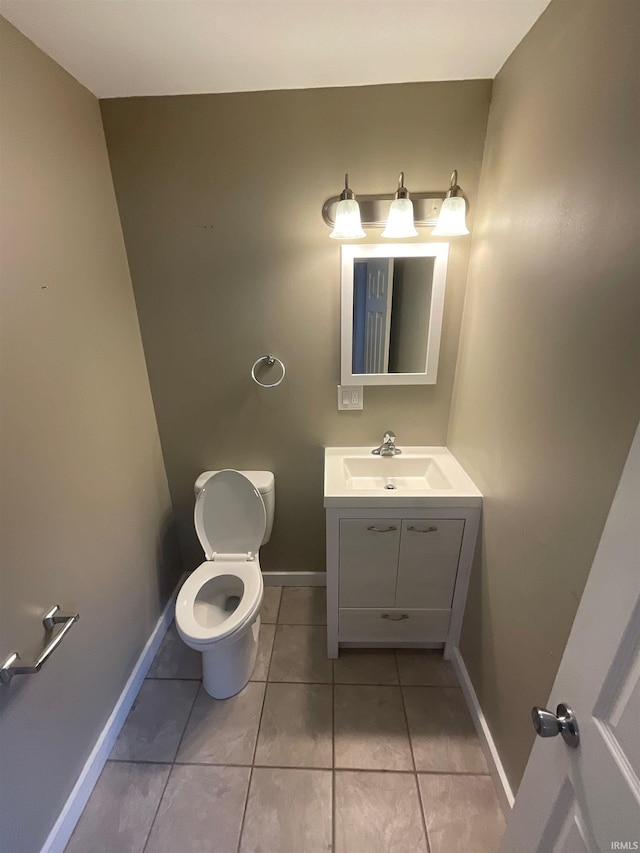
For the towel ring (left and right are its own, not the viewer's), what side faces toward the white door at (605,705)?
front

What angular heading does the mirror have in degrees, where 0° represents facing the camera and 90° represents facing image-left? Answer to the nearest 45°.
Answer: approximately 0°

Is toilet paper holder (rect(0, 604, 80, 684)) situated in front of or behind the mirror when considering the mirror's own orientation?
in front

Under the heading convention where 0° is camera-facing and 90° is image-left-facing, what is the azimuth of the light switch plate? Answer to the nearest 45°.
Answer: approximately 0°
